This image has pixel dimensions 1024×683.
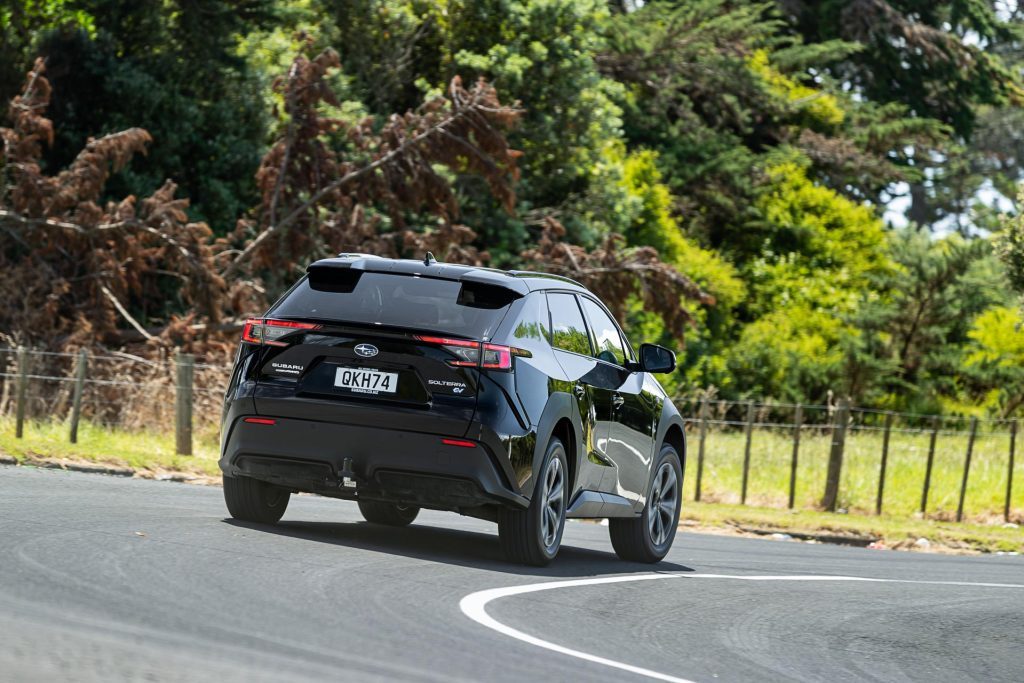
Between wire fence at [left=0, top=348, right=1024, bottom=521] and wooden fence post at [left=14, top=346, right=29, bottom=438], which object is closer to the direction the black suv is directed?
the wire fence

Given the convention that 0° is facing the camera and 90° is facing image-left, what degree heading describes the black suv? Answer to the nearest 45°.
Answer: approximately 225°

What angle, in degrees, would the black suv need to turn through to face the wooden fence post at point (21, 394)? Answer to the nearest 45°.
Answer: approximately 90° to its left

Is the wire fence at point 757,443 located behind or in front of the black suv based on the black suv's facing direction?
in front

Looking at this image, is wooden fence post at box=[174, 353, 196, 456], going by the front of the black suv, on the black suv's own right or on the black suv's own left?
on the black suv's own left
